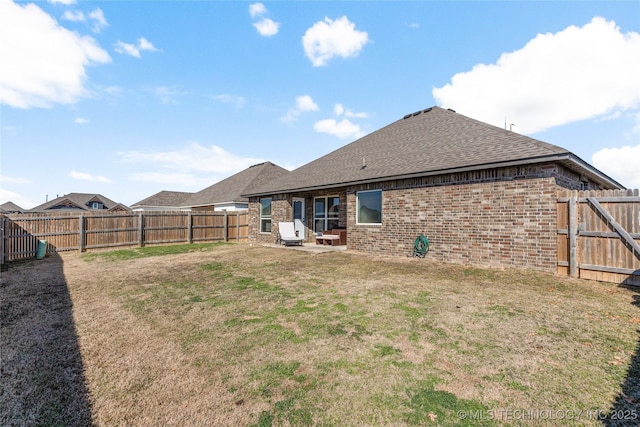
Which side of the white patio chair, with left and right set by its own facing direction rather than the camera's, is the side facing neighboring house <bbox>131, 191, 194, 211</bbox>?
back

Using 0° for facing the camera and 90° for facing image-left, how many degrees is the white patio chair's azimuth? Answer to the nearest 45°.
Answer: approximately 315°

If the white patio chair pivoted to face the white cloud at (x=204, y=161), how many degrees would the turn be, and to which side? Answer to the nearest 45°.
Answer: approximately 180°

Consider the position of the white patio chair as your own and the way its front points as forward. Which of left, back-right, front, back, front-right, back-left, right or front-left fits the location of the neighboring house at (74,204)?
back

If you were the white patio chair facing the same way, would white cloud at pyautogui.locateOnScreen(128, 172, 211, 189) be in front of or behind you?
behind
